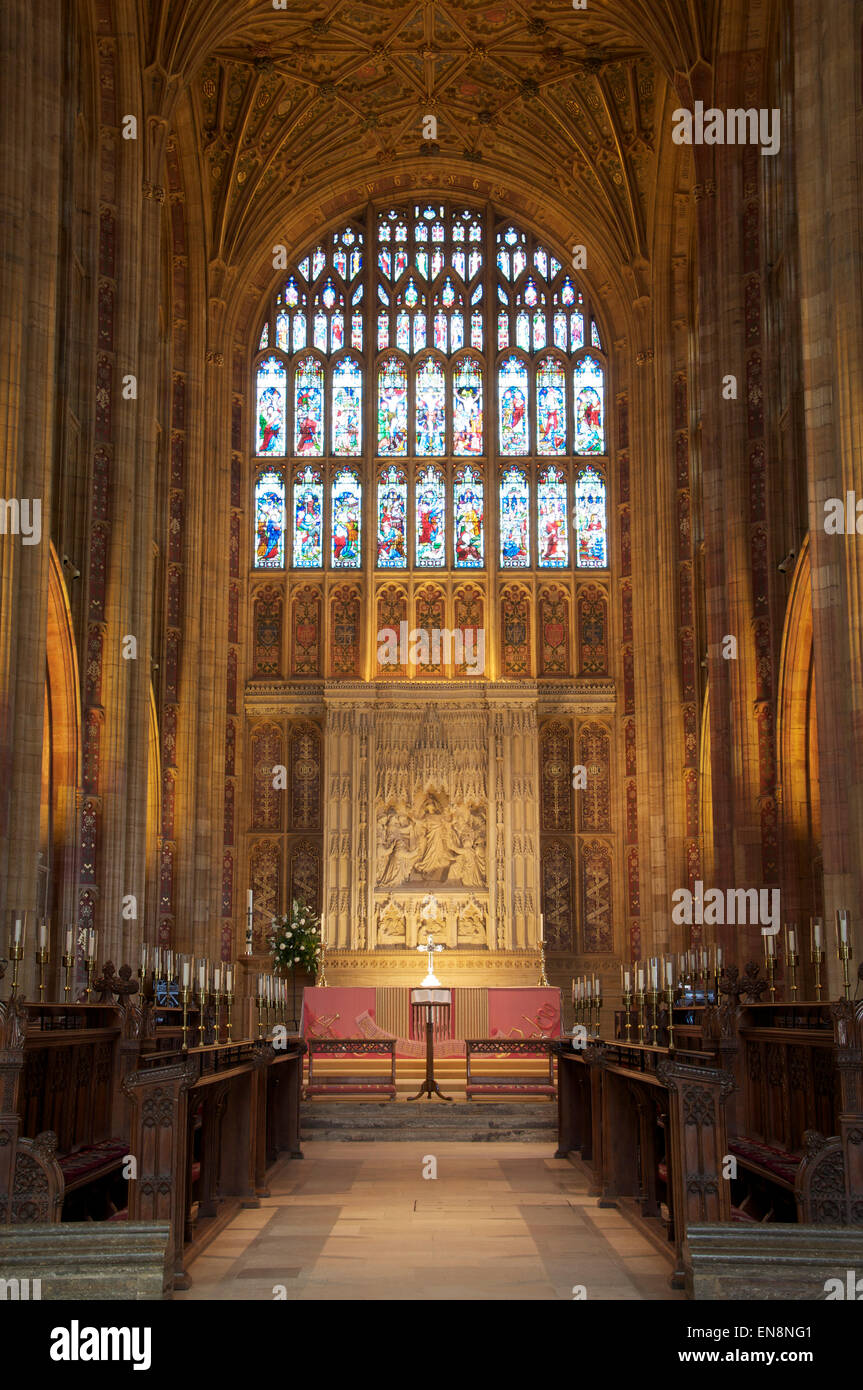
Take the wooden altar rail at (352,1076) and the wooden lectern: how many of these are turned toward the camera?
2

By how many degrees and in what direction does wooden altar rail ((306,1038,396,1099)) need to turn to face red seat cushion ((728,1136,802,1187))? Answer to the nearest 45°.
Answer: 0° — it already faces it

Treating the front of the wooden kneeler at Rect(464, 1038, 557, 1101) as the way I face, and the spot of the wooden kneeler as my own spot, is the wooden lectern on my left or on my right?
on my right

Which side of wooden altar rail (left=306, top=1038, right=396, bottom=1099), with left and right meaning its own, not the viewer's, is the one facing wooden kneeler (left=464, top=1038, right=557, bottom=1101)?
left

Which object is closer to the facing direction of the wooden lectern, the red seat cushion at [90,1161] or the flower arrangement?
the red seat cushion

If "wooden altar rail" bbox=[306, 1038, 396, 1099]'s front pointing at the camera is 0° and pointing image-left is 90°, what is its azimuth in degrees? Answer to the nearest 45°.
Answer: approximately 0°

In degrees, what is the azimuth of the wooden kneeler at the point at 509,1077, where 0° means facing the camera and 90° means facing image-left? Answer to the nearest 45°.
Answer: approximately 0°

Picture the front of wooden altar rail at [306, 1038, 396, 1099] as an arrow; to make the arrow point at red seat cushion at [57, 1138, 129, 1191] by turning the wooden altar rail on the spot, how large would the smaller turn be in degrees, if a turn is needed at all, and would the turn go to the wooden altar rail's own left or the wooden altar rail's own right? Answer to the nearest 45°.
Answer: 0° — it already faces it

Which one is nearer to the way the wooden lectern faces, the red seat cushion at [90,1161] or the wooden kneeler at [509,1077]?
the red seat cushion

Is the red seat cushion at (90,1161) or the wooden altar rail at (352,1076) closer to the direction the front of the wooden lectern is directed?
the red seat cushion
